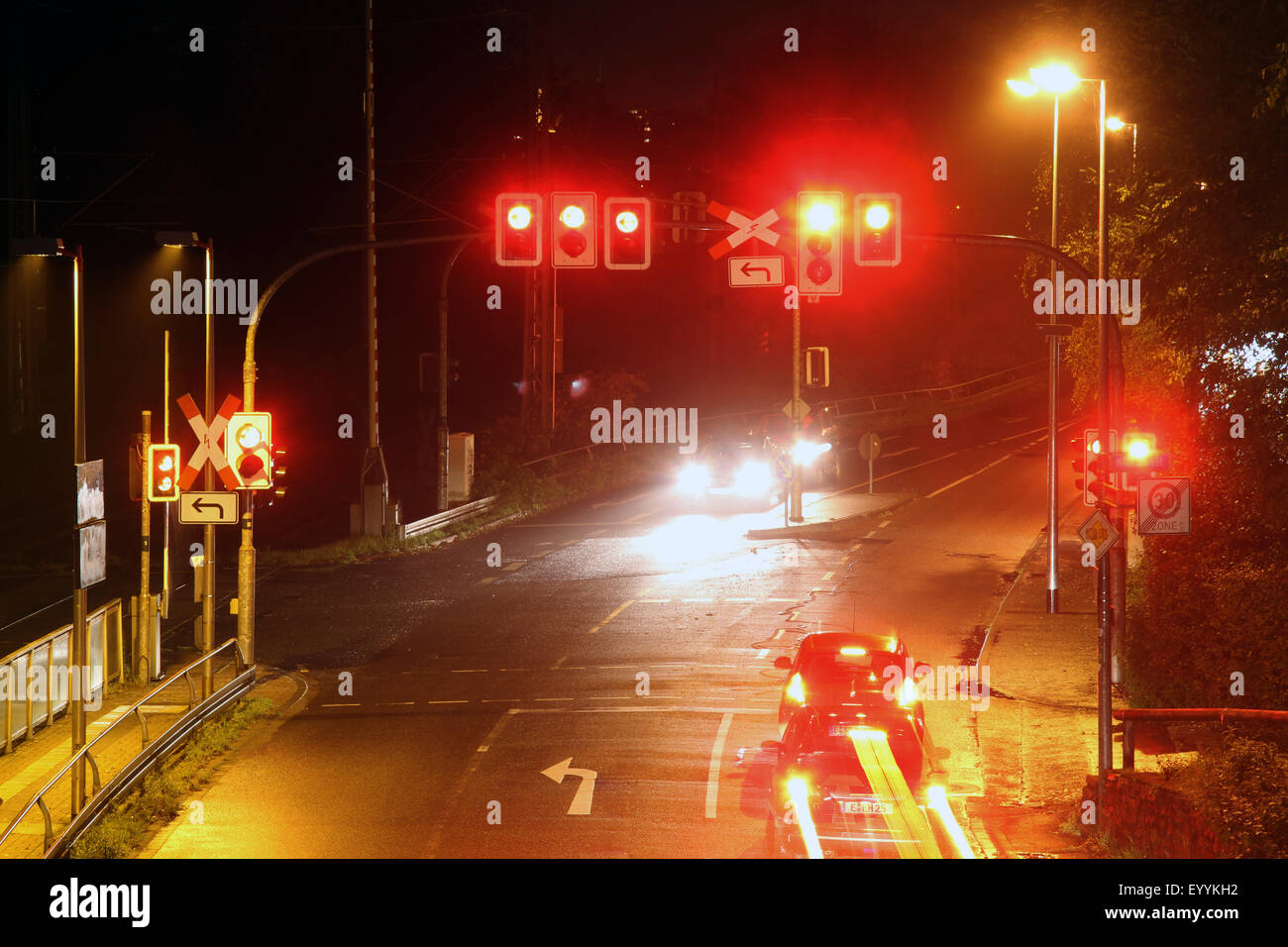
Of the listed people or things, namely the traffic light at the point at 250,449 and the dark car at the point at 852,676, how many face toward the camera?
1

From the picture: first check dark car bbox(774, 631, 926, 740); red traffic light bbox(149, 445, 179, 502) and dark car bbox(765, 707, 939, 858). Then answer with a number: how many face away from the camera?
2

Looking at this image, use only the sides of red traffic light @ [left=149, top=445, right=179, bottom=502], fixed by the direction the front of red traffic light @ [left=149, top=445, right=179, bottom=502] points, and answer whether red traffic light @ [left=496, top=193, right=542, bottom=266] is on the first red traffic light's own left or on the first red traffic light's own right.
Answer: on the first red traffic light's own left

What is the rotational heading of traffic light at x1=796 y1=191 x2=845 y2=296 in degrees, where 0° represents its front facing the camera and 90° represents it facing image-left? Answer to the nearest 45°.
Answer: approximately 0°
